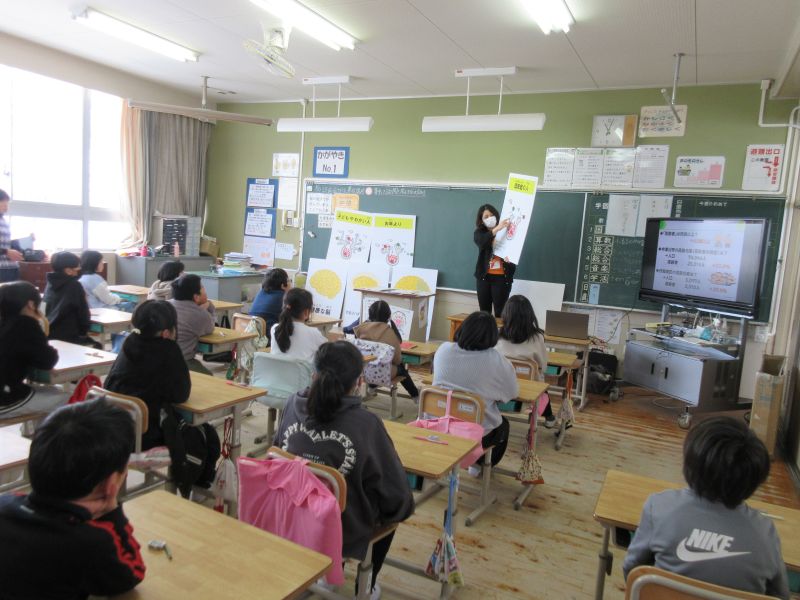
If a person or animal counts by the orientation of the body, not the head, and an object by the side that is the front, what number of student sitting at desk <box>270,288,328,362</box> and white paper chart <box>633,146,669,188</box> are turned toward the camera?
1

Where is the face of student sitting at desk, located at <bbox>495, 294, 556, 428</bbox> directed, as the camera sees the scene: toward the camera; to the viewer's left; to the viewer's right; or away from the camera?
away from the camera

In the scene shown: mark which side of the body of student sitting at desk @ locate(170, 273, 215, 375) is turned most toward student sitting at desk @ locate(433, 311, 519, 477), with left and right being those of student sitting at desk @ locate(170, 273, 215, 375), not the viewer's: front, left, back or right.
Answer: right

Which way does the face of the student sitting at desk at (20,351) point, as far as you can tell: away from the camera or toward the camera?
away from the camera

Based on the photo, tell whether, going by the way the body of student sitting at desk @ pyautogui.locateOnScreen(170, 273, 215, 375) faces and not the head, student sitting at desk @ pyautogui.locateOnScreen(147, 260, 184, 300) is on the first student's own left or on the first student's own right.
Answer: on the first student's own left

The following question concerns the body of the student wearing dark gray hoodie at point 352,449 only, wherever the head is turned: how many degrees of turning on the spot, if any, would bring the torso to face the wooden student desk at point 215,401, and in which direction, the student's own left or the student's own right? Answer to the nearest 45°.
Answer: approximately 90° to the student's own left

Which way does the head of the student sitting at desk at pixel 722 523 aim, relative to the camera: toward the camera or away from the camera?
away from the camera

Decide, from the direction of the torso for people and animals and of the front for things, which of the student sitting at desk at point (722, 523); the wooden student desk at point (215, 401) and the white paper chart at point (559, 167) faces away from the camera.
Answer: the student sitting at desk

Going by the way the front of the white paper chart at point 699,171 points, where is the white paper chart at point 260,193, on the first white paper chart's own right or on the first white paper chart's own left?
on the first white paper chart's own right

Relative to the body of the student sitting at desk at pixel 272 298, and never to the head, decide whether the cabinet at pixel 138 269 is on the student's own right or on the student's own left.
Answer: on the student's own left

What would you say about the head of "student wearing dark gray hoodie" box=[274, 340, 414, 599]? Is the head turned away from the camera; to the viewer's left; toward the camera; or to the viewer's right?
away from the camera

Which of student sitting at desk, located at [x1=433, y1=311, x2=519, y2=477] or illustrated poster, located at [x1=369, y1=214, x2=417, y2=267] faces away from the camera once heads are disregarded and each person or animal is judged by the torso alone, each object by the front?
the student sitting at desk
